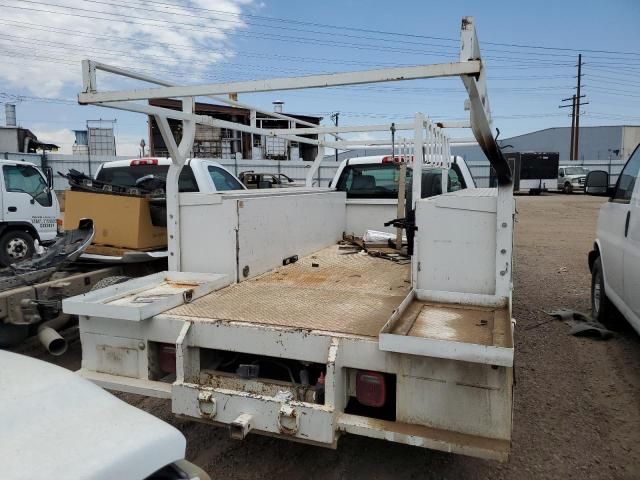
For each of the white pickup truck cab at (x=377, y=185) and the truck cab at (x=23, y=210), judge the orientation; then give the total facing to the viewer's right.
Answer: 1

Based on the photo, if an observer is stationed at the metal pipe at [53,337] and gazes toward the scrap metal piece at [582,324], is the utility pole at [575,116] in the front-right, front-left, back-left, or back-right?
front-left

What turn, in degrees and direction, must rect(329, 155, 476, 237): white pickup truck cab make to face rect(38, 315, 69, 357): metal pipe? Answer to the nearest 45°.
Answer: approximately 135° to its left

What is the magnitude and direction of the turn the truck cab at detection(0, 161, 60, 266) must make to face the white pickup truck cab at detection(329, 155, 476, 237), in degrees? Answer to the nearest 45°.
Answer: approximately 45° to its right

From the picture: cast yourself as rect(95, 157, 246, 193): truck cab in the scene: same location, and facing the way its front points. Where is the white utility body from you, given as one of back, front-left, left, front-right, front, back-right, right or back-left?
back-right

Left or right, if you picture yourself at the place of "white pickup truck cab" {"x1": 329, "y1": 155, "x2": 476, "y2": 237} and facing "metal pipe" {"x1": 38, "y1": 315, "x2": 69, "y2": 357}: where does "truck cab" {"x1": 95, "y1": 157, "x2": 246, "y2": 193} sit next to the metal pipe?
right

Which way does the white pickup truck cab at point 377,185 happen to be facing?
away from the camera

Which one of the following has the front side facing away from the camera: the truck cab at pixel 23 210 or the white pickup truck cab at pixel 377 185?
the white pickup truck cab

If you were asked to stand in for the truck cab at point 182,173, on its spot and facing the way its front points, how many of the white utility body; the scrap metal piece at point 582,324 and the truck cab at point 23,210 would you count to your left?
1

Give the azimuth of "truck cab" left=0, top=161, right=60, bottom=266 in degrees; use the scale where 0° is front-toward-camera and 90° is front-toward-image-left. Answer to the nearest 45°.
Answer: approximately 270°

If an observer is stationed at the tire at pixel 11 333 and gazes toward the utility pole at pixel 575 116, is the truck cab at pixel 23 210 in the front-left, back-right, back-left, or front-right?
front-left

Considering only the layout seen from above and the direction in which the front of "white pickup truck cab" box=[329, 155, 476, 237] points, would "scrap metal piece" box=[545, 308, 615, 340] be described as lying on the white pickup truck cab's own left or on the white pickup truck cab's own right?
on the white pickup truck cab's own right

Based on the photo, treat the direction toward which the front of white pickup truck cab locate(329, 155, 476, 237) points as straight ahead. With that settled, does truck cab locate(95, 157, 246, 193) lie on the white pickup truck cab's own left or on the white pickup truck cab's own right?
on the white pickup truck cab's own left

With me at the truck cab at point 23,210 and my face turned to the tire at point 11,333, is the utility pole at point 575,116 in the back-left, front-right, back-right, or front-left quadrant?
back-left

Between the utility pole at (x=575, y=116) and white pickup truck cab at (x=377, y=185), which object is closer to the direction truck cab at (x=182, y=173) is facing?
the utility pole

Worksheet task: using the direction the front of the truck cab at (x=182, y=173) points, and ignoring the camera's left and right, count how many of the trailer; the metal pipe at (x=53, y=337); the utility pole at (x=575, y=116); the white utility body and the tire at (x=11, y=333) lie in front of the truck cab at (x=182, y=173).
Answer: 2
